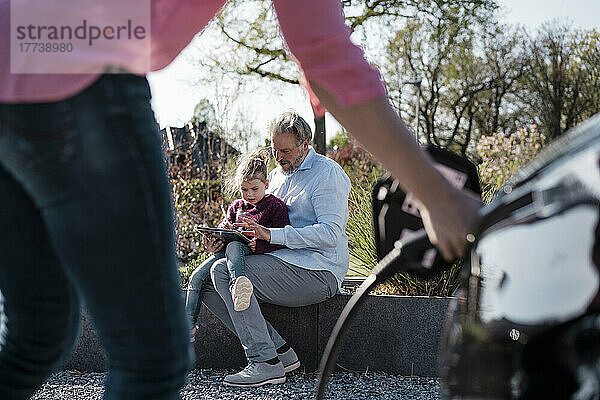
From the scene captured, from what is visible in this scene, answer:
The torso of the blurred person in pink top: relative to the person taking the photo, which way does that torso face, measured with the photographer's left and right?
facing away from the viewer and to the right of the viewer

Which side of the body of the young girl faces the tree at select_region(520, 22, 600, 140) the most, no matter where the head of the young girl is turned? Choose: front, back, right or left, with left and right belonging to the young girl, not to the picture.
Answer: back

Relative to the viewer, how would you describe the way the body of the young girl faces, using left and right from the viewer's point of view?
facing the viewer and to the left of the viewer

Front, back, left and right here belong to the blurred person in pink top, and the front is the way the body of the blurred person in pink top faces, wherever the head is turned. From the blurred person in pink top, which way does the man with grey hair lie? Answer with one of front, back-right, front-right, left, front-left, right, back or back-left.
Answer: front-left

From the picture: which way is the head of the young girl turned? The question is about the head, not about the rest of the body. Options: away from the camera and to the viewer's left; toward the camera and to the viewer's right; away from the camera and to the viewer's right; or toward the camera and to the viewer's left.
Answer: toward the camera and to the viewer's left

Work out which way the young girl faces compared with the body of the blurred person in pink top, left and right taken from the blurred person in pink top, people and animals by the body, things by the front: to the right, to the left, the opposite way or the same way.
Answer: the opposite way

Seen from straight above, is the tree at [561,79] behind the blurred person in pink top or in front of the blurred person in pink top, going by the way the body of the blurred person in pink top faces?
in front

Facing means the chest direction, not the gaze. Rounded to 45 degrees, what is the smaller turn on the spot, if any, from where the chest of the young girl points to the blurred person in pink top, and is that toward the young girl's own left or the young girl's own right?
approximately 45° to the young girl's own left

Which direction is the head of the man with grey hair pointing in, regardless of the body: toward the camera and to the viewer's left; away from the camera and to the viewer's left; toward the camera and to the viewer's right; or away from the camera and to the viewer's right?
toward the camera and to the viewer's left
